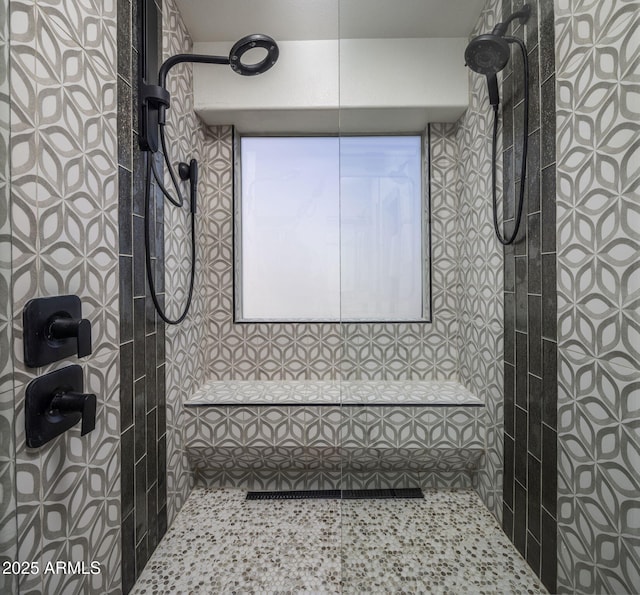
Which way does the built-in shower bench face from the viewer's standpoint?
toward the camera

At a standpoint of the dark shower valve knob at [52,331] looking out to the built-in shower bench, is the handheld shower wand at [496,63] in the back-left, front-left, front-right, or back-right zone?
front-right

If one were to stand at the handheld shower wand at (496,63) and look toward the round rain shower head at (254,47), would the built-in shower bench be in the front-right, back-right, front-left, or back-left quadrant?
front-right
